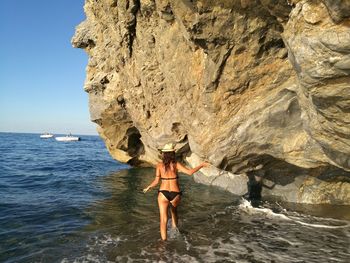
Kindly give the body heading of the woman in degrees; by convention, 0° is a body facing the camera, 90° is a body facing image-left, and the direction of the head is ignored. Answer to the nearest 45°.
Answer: approximately 180°
